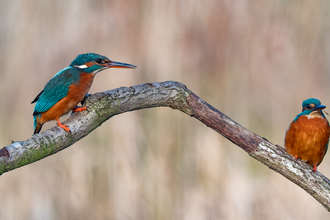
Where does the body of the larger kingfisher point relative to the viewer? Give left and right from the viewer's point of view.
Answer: facing to the right of the viewer

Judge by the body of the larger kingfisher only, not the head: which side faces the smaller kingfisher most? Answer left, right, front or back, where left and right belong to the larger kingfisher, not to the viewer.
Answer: front
